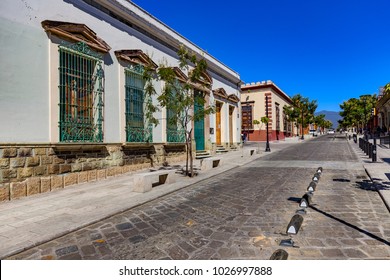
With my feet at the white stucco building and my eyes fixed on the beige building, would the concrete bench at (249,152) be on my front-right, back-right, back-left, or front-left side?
front-right

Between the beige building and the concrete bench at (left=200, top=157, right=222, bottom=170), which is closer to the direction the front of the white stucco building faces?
the concrete bench

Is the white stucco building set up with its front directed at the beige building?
no

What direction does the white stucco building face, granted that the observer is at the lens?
facing the viewer and to the right of the viewer

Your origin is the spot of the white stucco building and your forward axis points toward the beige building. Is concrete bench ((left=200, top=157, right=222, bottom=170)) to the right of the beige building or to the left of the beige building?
right

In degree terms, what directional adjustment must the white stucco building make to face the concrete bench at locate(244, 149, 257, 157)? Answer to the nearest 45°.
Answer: approximately 90° to its left

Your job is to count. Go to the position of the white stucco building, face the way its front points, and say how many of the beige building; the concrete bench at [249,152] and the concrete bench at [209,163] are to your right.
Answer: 0

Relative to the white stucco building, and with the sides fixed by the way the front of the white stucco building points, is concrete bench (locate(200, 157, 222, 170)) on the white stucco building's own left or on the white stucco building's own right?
on the white stucco building's own left
